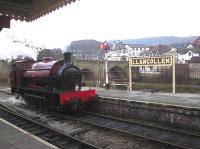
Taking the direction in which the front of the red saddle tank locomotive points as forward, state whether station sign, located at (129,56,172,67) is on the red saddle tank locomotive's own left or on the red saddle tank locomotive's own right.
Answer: on the red saddle tank locomotive's own left

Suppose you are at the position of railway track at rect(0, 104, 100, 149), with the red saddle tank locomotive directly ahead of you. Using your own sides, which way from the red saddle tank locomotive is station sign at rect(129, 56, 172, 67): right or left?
right

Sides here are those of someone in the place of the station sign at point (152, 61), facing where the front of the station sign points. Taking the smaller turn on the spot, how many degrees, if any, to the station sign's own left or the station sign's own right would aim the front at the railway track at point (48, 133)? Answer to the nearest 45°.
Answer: approximately 45° to the station sign's own right

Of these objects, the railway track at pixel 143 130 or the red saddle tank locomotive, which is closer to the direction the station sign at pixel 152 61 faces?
the railway track

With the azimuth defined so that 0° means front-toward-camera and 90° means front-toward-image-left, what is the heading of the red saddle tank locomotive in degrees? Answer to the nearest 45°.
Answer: approximately 315°

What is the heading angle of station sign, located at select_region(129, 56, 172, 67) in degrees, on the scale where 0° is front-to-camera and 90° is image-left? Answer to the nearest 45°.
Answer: approximately 0°
